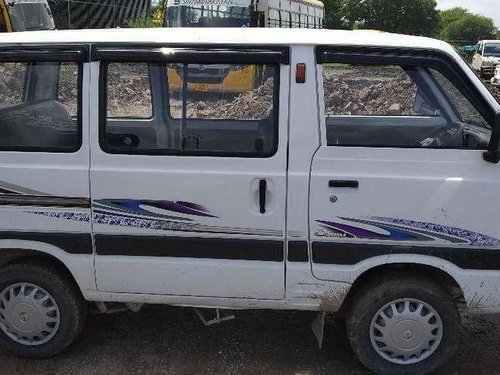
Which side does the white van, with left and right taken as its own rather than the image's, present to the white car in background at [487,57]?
left

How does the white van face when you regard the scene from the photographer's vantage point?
facing to the right of the viewer
